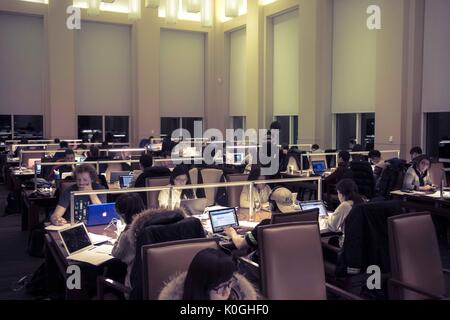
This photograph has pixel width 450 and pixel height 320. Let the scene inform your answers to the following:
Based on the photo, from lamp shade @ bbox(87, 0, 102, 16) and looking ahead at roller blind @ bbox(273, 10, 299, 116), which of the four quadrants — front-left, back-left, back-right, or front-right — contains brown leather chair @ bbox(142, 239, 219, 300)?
front-right

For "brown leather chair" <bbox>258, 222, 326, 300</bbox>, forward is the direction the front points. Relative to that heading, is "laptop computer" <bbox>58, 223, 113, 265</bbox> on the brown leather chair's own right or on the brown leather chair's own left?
on the brown leather chair's own left

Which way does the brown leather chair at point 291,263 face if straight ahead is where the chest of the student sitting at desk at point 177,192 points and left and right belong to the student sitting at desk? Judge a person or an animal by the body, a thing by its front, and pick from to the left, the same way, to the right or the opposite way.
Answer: the opposite way

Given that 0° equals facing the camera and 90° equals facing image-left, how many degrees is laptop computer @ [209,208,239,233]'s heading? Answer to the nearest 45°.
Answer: approximately 315°

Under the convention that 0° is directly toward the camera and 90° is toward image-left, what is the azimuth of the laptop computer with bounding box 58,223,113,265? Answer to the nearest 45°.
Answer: approximately 315°

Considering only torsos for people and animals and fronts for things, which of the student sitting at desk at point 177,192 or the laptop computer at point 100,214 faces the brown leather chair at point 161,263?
the student sitting at desk

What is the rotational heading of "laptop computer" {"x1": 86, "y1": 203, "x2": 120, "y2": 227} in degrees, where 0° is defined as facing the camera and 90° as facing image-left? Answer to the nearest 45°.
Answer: approximately 180°
